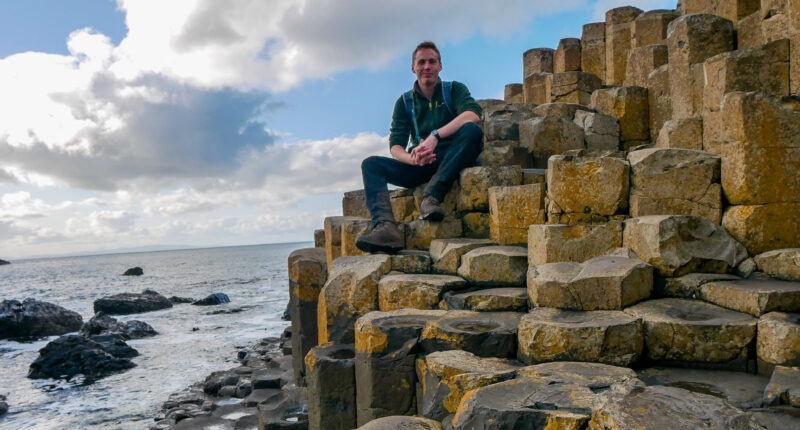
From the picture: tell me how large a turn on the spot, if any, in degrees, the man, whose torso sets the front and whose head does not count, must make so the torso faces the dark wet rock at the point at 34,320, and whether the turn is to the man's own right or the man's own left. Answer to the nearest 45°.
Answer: approximately 135° to the man's own right

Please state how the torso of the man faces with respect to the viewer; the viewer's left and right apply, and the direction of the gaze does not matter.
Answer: facing the viewer

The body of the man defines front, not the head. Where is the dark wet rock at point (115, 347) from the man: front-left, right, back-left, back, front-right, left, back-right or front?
back-right

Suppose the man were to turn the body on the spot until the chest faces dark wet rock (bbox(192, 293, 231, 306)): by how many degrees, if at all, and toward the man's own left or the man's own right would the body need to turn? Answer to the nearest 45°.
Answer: approximately 135° to the man's own right

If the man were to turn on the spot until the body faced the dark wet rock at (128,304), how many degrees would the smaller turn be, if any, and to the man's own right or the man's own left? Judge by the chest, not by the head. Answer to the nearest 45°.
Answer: approximately 135° to the man's own right

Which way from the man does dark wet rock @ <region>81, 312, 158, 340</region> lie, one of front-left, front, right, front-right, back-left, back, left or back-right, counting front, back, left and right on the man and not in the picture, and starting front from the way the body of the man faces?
back-right

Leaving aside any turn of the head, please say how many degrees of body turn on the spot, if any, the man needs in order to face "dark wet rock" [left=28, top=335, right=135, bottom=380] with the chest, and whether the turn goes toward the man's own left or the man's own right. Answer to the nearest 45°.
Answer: approximately 135° to the man's own right
